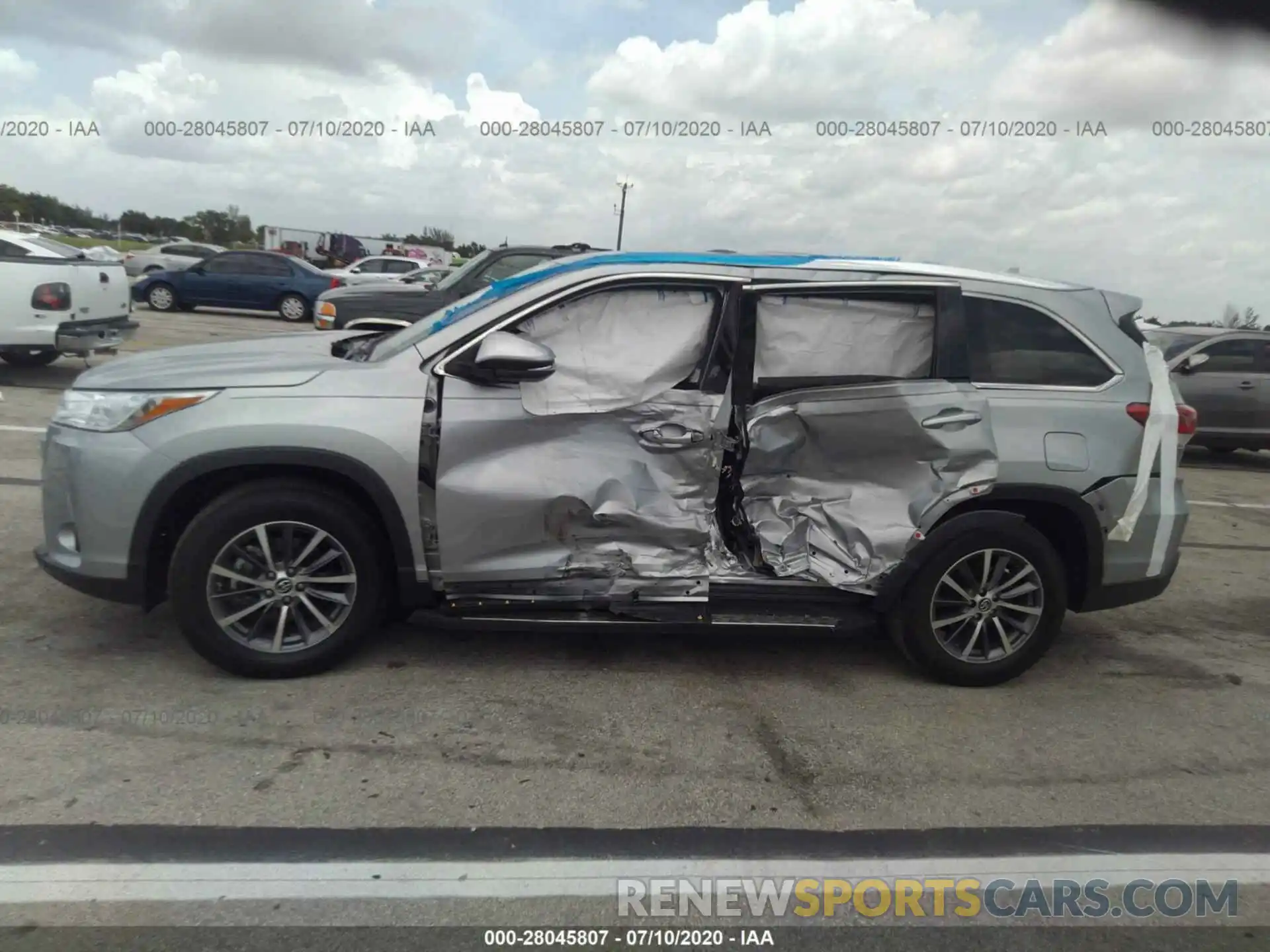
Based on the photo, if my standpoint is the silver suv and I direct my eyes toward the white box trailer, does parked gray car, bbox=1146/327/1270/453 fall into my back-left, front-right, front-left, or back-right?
front-right

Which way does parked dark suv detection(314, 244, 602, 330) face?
to the viewer's left

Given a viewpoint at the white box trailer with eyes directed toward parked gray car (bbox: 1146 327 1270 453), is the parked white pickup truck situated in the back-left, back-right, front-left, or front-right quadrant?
front-right

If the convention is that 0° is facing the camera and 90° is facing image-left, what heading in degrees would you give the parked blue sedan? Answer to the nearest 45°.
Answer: approximately 90°

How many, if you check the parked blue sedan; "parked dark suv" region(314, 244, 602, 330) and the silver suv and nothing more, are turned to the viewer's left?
3

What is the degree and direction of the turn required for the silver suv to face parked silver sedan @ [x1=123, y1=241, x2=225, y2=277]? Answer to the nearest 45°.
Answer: approximately 45° to its right

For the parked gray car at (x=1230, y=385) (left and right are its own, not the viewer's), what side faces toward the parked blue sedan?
front

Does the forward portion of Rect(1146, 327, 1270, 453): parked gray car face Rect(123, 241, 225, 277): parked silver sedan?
yes

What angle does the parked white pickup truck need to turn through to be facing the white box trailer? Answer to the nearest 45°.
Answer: approximately 45° to its right

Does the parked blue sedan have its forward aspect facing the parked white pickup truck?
no

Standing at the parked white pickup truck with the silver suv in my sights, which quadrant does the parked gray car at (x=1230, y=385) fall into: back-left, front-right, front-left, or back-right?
front-left

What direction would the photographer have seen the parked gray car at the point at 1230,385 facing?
facing to the left of the viewer

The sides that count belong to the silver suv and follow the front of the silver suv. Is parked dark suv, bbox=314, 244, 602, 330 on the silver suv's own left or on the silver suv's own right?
on the silver suv's own right

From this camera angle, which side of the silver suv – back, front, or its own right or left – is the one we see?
left

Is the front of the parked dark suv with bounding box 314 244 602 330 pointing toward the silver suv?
no

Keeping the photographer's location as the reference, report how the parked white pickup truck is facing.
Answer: facing away from the viewer and to the left of the viewer
